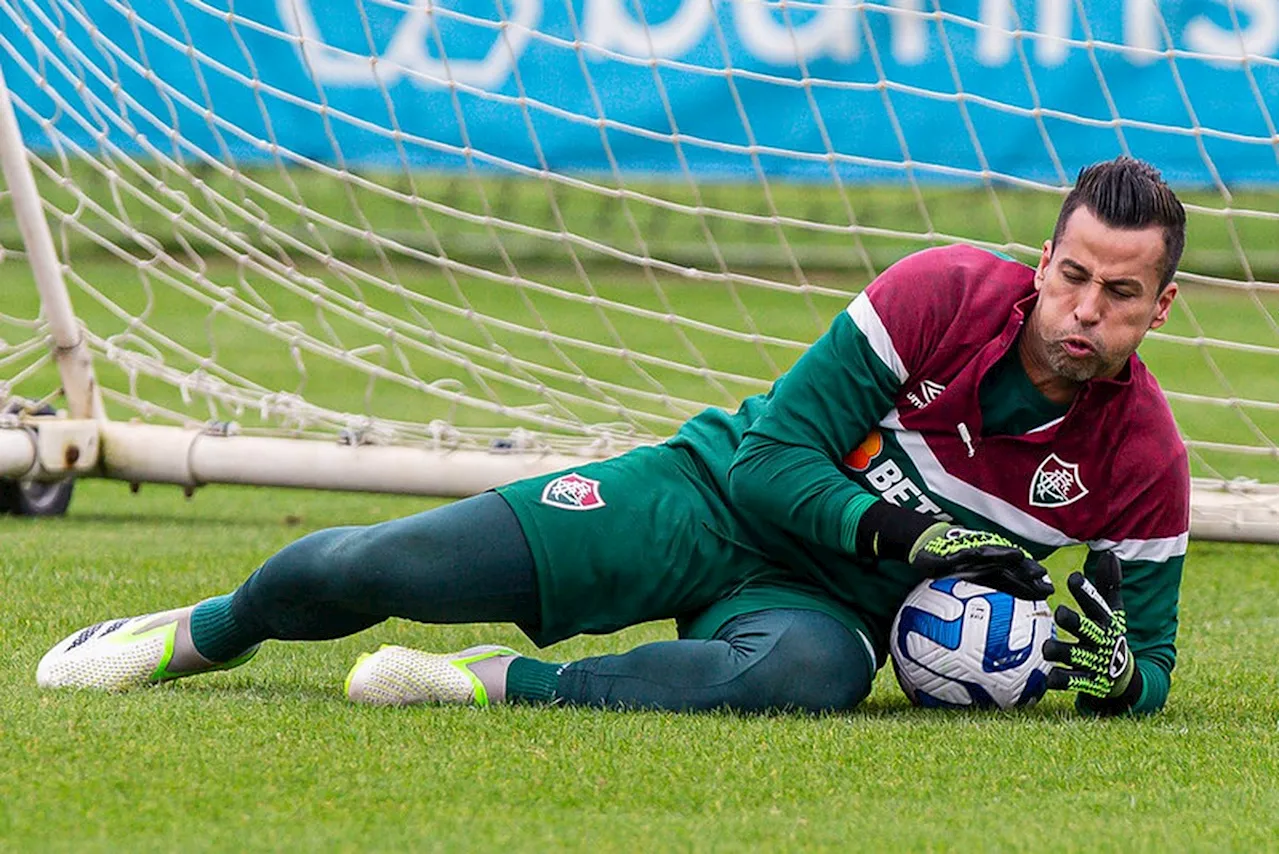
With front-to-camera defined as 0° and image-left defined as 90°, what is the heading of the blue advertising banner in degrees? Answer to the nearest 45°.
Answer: approximately 0°

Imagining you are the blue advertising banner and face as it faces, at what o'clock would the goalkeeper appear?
The goalkeeper is roughly at 12 o'clock from the blue advertising banner.

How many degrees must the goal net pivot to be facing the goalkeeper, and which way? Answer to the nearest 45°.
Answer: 0° — it already faces them
